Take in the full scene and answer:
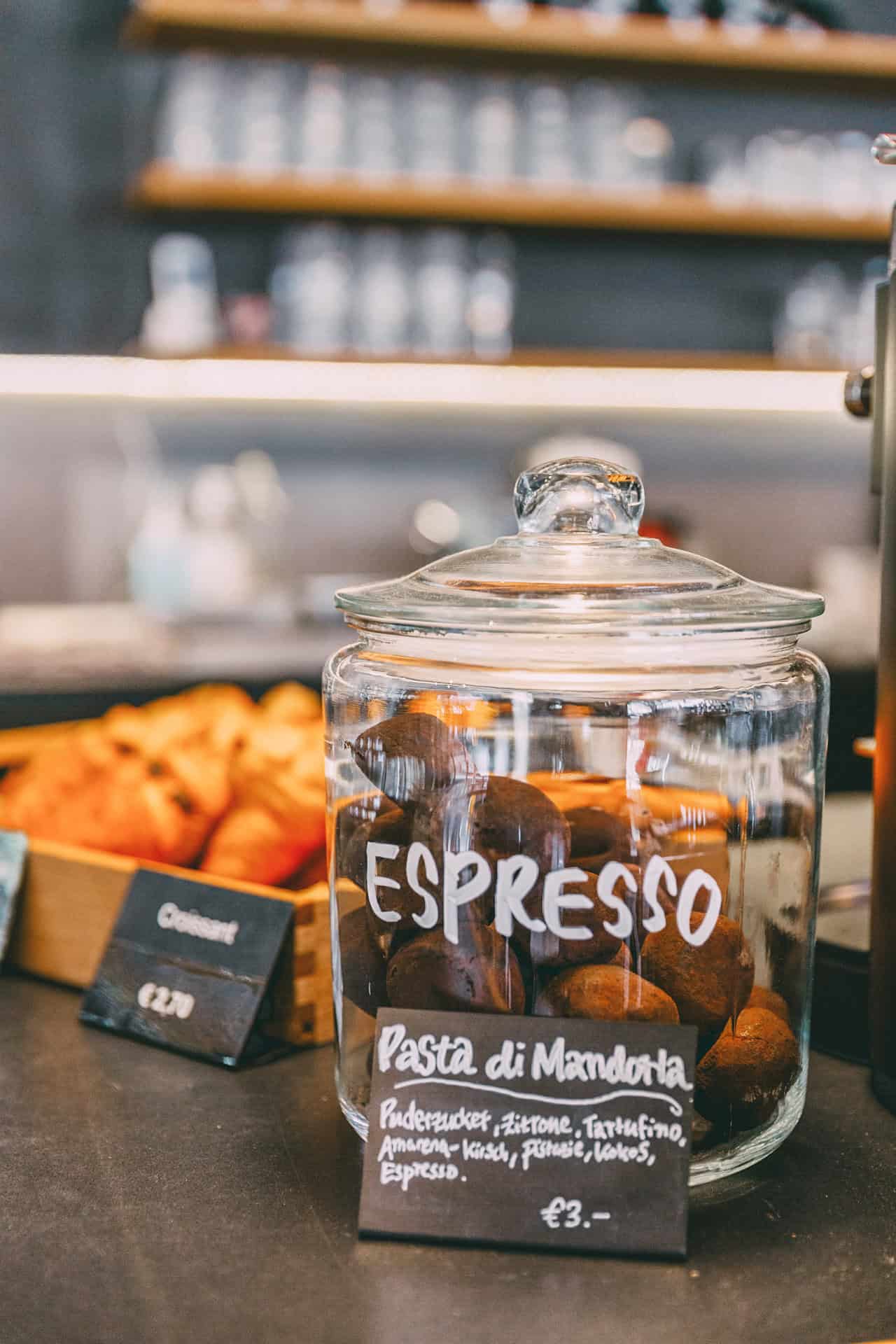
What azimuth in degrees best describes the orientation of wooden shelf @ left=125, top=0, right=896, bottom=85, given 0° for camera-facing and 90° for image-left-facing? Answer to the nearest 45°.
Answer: approximately 0°

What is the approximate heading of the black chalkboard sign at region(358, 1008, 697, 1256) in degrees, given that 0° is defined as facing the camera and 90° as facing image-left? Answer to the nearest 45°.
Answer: approximately 0°

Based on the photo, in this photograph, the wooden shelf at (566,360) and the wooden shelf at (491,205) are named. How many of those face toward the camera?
2

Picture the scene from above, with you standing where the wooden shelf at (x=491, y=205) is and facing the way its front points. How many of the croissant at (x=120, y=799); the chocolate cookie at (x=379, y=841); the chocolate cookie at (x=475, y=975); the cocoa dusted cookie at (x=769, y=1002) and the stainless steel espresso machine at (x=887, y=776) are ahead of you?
5

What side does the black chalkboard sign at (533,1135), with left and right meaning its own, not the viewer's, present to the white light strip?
back

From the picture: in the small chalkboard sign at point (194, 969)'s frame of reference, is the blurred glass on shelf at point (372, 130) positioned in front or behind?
behind

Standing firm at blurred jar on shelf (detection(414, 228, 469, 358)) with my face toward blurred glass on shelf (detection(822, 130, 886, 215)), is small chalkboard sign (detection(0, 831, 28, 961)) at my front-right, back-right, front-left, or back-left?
back-right

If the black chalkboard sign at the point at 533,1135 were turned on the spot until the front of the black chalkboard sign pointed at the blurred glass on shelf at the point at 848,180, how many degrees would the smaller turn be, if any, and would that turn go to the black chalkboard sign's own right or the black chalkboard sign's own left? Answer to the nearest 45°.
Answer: approximately 180°

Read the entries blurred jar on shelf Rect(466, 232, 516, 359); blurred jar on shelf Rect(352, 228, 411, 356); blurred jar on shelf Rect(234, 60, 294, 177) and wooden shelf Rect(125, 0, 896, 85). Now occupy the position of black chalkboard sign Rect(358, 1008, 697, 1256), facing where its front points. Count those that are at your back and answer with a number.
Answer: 4
